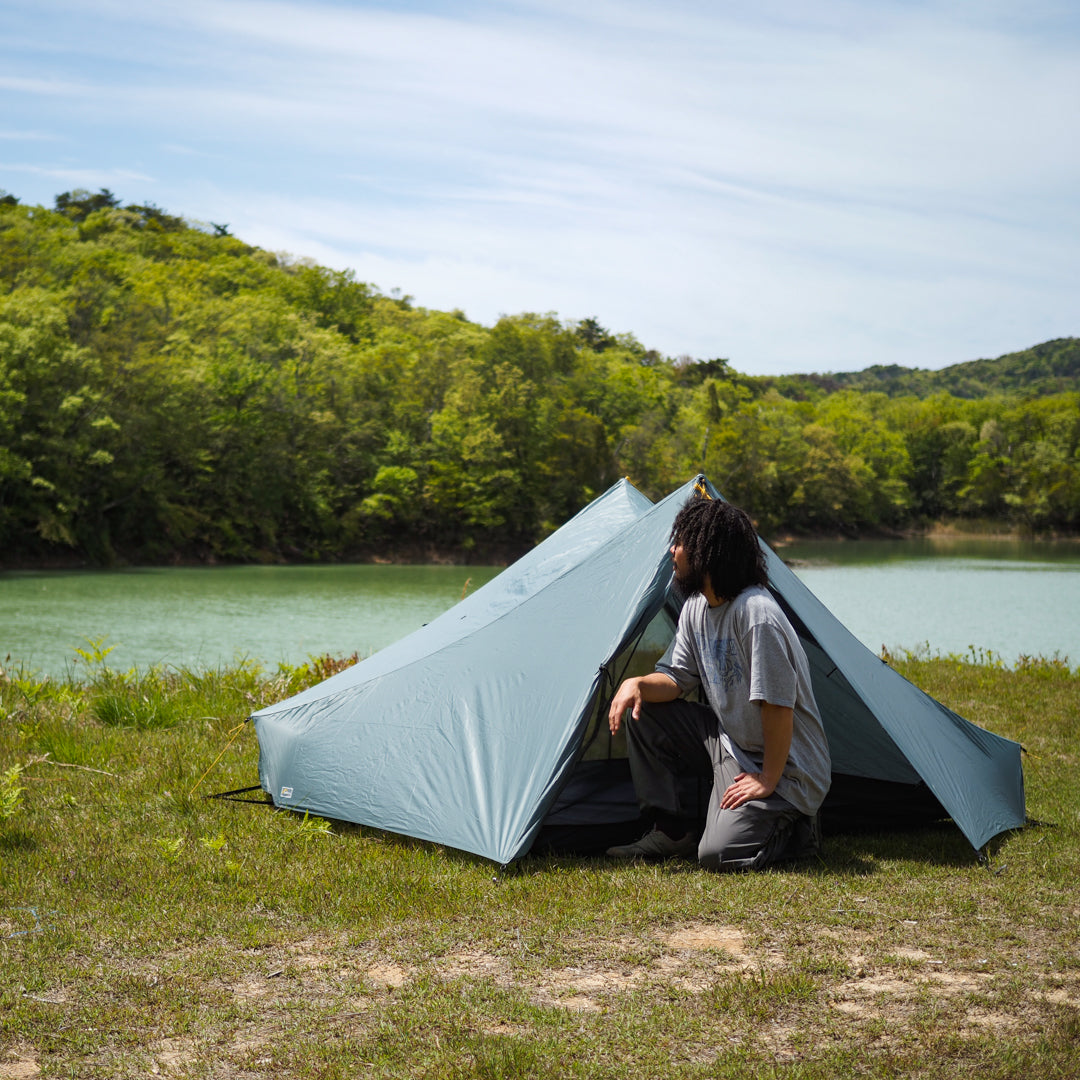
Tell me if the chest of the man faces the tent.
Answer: no

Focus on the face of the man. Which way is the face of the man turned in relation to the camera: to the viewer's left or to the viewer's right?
to the viewer's left

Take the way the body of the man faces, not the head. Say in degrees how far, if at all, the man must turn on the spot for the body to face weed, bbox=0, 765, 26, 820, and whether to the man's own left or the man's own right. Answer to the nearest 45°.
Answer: approximately 45° to the man's own right
